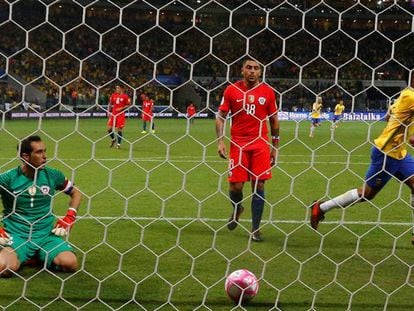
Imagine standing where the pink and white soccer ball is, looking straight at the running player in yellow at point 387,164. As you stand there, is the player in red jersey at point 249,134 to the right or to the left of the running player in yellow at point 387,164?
left

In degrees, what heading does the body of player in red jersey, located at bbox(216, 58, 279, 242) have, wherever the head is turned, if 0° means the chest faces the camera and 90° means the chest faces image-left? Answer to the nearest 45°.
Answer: approximately 0°

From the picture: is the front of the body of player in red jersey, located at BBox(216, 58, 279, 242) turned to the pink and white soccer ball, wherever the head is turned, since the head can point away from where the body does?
yes

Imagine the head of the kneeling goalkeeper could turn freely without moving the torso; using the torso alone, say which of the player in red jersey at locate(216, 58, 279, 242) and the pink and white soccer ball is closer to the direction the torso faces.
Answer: the pink and white soccer ball

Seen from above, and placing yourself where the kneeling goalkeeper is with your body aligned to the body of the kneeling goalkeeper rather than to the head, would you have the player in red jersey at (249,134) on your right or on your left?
on your left

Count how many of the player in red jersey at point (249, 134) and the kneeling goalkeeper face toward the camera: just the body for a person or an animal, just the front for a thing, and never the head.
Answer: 2

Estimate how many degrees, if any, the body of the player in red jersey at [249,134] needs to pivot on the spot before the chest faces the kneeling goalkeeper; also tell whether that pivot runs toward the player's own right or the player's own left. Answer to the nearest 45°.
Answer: approximately 45° to the player's own right

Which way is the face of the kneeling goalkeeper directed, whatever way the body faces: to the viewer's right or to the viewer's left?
to the viewer's right

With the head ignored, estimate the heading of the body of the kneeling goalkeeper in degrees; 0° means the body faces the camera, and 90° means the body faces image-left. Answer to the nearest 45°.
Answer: approximately 0°

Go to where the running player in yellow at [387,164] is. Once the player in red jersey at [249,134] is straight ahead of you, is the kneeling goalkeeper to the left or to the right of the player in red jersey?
left

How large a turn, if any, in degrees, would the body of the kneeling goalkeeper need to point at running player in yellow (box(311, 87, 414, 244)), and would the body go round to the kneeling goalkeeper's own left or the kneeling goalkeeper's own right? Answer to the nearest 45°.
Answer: approximately 90° to the kneeling goalkeeper's own left
